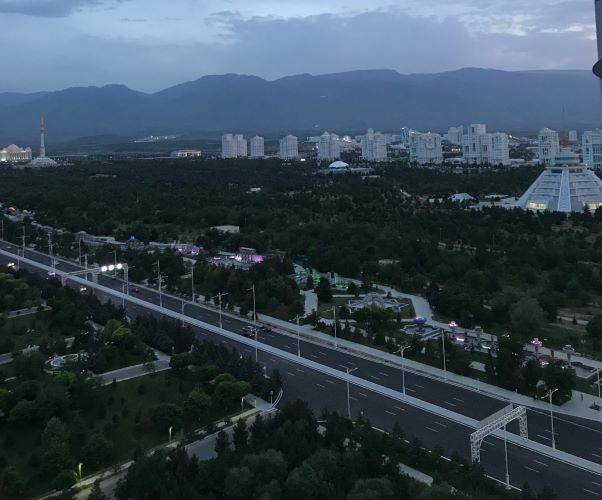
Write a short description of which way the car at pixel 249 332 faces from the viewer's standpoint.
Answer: facing away from the viewer and to the left of the viewer

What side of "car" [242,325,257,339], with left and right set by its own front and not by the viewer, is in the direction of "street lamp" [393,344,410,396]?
back
